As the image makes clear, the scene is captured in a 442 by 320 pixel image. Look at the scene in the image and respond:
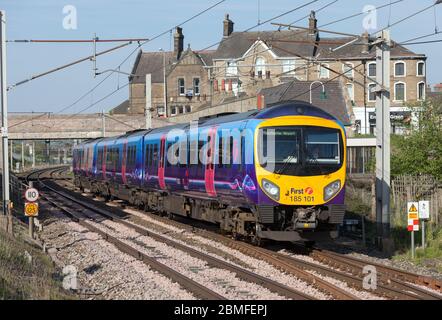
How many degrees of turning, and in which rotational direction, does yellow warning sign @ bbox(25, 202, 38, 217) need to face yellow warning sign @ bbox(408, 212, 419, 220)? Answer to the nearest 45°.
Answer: approximately 45° to its left

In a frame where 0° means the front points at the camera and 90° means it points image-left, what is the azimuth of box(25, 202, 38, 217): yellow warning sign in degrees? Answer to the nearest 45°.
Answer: approximately 0°

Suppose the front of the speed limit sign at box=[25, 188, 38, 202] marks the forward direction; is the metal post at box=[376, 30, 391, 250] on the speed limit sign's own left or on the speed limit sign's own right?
on the speed limit sign's own left

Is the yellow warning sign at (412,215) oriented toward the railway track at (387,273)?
yes

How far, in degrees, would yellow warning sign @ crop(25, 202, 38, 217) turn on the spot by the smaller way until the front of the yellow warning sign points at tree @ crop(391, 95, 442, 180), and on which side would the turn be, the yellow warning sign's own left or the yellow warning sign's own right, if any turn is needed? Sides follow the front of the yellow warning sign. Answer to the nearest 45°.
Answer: approximately 90° to the yellow warning sign's own left

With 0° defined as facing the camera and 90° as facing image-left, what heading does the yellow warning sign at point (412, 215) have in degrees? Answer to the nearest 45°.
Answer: approximately 0°

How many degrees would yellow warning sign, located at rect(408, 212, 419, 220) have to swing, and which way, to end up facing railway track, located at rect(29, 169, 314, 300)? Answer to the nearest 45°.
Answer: approximately 45° to its right

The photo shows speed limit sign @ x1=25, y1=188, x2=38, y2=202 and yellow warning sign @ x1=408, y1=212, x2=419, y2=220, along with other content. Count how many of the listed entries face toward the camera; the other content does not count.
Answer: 2

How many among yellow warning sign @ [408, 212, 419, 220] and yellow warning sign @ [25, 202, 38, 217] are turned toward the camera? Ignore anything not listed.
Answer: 2
